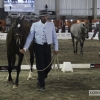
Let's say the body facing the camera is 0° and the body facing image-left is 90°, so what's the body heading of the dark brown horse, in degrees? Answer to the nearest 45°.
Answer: approximately 0°

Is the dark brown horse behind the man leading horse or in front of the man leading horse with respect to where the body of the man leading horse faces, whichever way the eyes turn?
behind

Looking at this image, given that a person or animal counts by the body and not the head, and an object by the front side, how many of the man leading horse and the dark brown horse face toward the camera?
2

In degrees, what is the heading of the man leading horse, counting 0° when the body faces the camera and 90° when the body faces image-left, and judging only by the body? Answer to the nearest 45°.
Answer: approximately 0°

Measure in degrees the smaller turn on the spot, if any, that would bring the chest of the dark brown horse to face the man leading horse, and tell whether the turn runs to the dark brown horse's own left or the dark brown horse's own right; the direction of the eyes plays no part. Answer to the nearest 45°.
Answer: approximately 45° to the dark brown horse's own left
